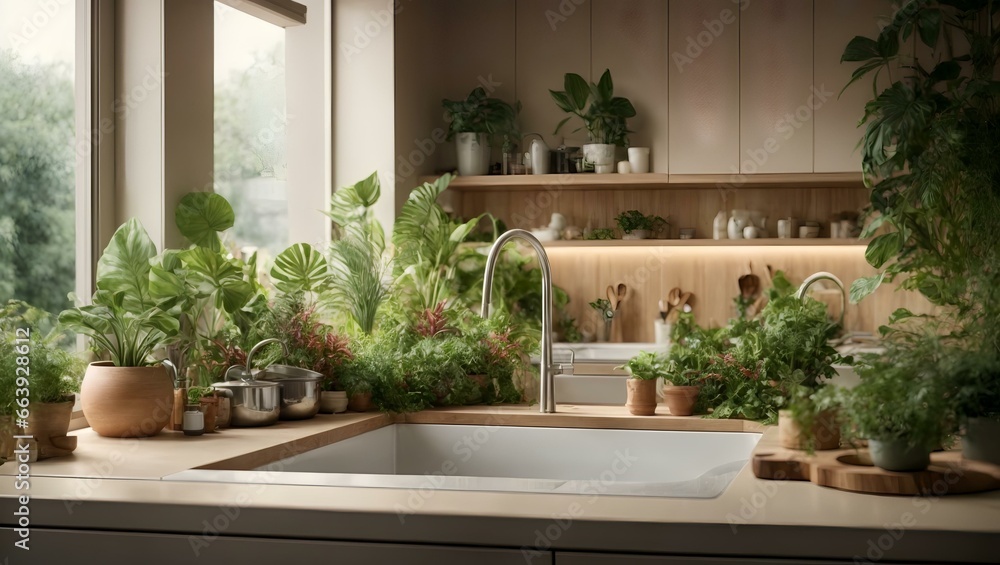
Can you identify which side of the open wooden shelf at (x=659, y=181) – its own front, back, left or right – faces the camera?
front

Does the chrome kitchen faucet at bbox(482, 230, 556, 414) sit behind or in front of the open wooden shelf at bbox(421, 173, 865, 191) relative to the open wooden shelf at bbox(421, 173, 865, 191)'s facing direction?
in front

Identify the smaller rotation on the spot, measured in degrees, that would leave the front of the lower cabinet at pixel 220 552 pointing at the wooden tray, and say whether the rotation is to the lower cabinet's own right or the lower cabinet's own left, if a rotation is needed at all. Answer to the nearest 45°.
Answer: approximately 90° to the lower cabinet's own left

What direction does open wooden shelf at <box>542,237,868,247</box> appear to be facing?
toward the camera

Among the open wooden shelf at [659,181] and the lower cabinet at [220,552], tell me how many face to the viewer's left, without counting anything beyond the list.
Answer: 0

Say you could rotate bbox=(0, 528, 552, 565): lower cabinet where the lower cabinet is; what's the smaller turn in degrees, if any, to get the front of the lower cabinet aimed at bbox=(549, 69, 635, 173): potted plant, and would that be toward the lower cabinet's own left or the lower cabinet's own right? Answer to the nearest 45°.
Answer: approximately 135° to the lower cabinet's own left

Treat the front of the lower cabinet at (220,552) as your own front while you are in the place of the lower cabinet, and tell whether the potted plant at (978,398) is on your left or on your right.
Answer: on your left

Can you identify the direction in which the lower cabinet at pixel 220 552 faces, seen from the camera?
facing the viewer
